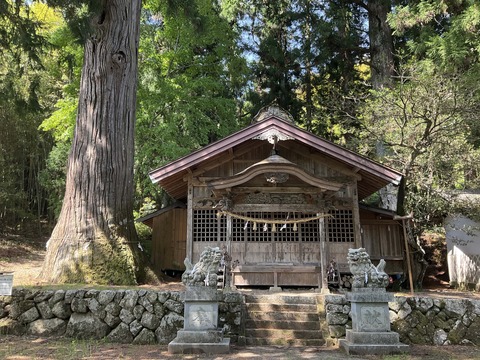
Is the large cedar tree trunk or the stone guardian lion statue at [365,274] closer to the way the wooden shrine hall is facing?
the stone guardian lion statue

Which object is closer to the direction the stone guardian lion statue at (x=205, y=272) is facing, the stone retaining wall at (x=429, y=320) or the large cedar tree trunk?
the stone retaining wall

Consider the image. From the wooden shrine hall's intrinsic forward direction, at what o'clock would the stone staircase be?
The stone staircase is roughly at 12 o'clock from the wooden shrine hall.

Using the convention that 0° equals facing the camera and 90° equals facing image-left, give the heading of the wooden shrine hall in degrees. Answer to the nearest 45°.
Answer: approximately 0°

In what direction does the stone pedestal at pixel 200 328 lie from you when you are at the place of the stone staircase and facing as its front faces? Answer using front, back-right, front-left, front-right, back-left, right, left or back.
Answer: front-right

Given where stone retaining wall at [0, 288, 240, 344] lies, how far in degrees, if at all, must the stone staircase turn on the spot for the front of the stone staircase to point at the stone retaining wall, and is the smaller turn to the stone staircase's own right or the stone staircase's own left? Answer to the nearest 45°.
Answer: approximately 90° to the stone staircase's own right
